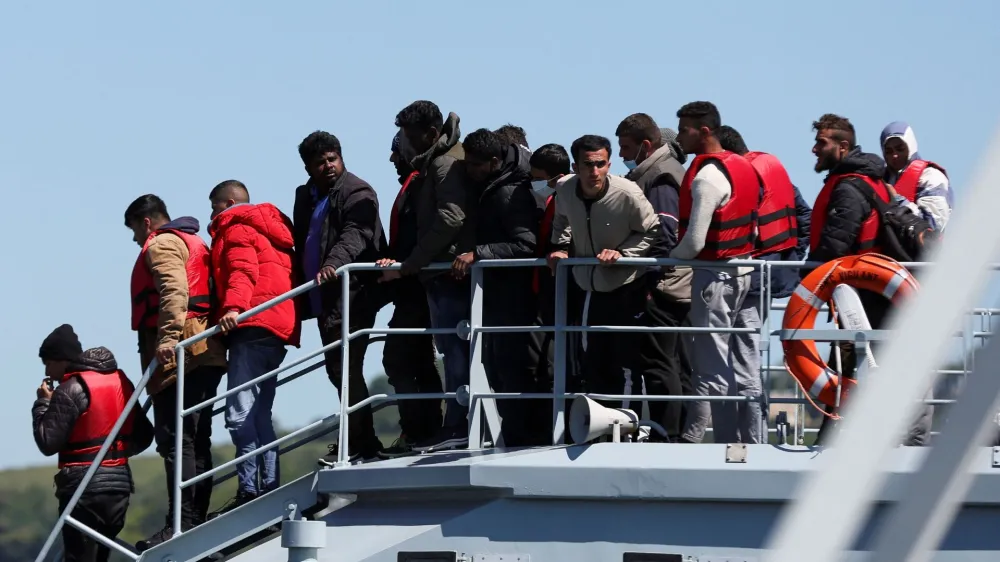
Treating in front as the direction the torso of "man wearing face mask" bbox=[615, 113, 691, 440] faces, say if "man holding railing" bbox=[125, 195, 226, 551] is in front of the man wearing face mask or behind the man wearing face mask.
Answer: in front

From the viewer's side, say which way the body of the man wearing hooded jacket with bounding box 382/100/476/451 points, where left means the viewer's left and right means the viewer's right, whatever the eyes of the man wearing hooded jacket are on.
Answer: facing to the left of the viewer

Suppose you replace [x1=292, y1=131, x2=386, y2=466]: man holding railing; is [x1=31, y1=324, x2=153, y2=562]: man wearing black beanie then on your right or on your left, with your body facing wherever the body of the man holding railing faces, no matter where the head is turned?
on your right

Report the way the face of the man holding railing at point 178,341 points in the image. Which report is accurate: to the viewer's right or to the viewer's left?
to the viewer's left

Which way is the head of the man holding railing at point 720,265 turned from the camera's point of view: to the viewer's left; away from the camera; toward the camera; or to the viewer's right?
to the viewer's left

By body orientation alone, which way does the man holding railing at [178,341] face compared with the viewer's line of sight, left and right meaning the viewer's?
facing to the left of the viewer

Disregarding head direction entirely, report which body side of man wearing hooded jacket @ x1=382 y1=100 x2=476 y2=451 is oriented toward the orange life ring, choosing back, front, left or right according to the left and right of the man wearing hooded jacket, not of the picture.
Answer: back

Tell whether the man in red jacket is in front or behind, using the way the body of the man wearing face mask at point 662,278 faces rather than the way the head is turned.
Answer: in front

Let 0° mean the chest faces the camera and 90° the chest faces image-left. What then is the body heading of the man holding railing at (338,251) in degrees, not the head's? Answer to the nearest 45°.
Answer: approximately 45°

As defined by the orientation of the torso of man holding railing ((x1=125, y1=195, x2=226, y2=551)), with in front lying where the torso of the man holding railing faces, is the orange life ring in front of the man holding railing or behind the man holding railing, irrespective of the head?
behind

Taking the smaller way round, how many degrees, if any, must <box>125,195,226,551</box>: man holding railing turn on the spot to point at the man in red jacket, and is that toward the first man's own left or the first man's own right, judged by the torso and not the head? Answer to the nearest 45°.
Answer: approximately 135° to the first man's own left
